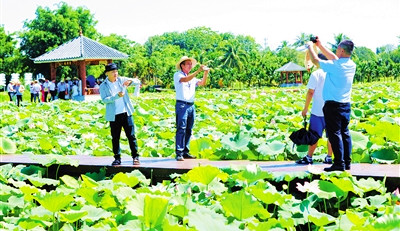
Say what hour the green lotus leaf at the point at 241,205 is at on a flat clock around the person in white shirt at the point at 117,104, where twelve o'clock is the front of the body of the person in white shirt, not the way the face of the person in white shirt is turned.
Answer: The green lotus leaf is roughly at 11 o'clock from the person in white shirt.

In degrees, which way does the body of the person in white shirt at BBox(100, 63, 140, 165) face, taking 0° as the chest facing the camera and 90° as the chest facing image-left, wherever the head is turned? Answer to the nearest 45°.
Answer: approximately 315°

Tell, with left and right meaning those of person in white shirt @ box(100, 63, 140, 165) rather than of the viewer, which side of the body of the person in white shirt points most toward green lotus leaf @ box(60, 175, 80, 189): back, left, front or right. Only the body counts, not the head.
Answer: right

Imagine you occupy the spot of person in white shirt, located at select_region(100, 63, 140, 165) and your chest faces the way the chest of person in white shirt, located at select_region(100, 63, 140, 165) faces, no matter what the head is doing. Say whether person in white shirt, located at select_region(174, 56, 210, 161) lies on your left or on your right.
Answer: on your left

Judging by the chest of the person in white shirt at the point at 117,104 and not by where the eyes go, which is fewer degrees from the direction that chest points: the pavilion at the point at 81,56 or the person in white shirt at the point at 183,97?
the person in white shirt

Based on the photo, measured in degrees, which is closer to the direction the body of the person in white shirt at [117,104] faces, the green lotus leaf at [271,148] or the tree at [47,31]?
the green lotus leaf

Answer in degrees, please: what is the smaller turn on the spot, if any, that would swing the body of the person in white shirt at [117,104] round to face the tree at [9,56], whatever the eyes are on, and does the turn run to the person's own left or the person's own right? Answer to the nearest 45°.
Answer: approximately 135° to the person's own left

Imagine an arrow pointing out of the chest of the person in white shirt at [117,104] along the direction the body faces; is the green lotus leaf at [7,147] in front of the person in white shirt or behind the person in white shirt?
behind

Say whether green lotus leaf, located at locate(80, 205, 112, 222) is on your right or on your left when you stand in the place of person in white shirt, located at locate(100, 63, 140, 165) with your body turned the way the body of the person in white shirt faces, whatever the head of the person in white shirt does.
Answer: on your right
